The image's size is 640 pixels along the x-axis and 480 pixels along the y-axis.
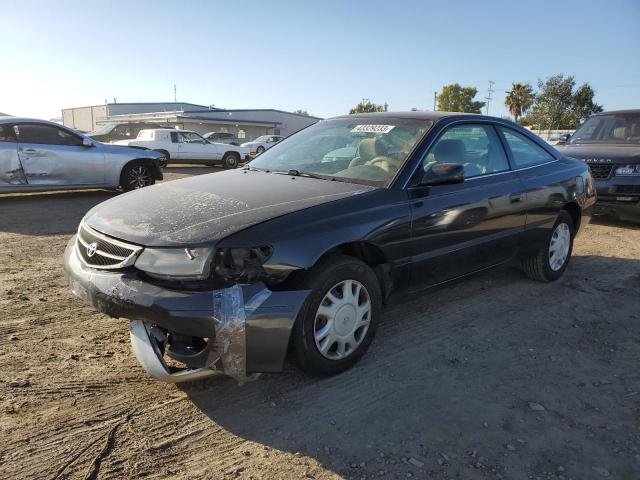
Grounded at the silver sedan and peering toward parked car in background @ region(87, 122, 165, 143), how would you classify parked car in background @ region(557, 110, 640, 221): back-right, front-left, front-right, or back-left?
back-right

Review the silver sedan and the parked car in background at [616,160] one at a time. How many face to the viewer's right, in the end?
1

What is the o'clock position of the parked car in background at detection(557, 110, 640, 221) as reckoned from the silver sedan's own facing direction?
The parked car in background is roughly at 1 o'clock from the silver sedan.

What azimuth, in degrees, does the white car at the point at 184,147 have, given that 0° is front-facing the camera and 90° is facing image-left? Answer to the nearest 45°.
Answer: approximately 270°

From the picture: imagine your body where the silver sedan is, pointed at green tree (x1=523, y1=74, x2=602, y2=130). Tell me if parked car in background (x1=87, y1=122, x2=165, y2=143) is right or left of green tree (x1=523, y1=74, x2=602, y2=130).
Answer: left

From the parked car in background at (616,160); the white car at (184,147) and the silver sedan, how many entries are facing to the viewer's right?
2

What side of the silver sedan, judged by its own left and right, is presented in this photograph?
right

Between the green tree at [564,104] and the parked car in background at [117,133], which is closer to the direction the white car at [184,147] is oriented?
the green tree

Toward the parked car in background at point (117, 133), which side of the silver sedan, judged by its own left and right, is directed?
left

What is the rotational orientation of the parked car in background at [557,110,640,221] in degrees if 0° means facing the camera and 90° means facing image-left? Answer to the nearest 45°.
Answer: approximately 45°
